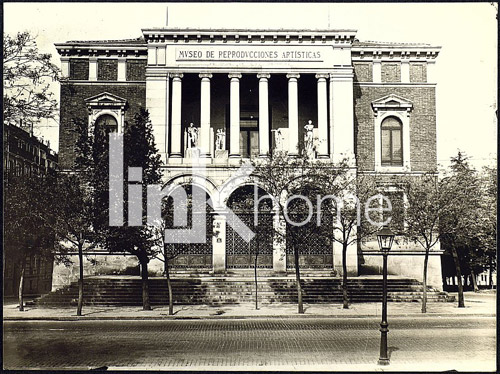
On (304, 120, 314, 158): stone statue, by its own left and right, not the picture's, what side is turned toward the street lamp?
front

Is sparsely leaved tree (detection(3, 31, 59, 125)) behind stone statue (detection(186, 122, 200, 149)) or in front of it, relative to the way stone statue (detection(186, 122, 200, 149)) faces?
in front

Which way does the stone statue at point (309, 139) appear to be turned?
toward the camera

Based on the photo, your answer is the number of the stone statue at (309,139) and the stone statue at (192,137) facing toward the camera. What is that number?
2

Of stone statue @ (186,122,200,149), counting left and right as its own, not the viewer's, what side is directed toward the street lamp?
front

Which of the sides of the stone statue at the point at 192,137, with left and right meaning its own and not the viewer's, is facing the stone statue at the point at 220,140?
left

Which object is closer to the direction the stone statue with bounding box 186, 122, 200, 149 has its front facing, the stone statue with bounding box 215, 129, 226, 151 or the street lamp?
the street lamp

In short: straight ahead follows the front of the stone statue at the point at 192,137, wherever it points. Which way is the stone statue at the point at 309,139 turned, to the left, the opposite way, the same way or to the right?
the same way

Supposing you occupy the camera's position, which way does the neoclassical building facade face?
facing the viewer

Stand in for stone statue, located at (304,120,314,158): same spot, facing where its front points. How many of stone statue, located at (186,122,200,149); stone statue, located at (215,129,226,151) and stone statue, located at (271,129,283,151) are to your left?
0

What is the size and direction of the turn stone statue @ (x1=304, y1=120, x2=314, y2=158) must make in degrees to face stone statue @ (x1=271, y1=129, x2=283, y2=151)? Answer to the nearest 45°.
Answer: approximately 135° to its right

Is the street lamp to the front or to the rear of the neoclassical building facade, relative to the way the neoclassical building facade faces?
to the front
